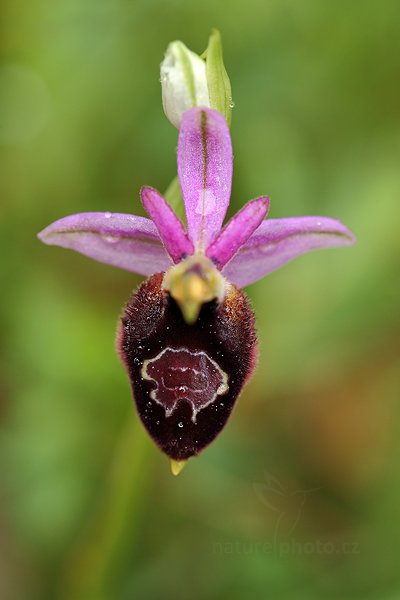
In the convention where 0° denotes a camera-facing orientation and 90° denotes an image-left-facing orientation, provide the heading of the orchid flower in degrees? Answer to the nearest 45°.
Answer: approximately 0°
